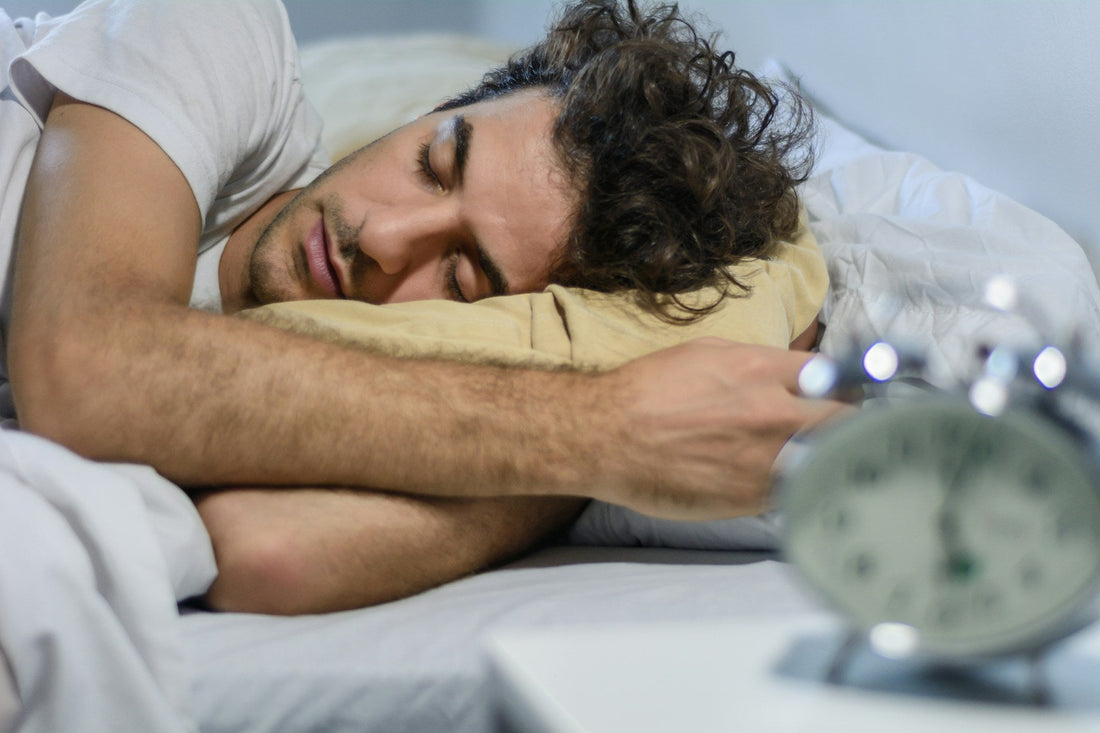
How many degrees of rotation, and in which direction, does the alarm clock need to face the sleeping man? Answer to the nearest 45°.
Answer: approximately 135° to its right

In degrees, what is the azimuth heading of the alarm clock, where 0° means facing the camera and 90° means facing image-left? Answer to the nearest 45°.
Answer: approximately 0°

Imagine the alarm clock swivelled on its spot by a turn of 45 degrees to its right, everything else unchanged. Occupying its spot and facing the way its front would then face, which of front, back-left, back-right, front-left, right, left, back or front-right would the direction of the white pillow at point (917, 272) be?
back-right
